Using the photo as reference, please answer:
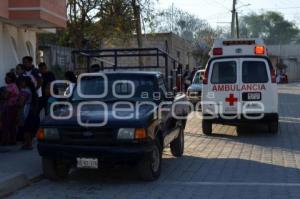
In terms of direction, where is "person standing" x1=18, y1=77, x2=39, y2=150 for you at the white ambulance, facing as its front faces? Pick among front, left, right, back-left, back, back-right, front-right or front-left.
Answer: back-left

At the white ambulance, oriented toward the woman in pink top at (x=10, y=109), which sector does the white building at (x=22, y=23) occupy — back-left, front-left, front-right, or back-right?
front-right

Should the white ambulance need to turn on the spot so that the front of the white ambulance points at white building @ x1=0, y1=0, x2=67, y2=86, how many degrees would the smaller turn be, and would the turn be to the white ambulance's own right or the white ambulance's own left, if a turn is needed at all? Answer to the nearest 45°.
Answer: approximately 90° to the white ambulance's own left

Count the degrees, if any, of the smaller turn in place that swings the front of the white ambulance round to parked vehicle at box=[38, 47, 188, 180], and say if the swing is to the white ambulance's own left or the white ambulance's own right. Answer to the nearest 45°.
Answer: approximately 180°

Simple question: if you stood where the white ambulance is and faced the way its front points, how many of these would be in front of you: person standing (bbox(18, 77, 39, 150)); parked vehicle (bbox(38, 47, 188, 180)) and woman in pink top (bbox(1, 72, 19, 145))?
0

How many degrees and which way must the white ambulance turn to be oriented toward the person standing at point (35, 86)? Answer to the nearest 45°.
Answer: approximately 135° to its left

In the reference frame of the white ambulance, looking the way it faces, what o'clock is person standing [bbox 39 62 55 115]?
The person standing is roughly at 8 o'clock from the white ambulance.

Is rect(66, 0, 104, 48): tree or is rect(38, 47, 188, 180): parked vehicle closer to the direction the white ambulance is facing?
the tree

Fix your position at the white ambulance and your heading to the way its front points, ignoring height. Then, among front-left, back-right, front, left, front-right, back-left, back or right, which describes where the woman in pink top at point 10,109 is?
back-left

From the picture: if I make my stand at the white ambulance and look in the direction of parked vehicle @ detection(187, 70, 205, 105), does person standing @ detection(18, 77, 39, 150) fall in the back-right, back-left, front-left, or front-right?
back-left

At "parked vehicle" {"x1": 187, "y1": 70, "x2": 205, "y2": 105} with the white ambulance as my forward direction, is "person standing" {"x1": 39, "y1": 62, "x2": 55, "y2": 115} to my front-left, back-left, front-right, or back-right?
front-right

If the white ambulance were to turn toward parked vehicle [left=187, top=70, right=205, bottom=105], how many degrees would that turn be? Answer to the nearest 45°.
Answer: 0° — it already faces it

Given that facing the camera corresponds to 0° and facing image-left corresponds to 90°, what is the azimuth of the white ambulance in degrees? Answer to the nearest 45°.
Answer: approximately 180°

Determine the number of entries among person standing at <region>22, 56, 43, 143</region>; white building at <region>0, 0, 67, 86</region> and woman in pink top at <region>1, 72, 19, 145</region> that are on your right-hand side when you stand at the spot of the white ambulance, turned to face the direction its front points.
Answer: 0

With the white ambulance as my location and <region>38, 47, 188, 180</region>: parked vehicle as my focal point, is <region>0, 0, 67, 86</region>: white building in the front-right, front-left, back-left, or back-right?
front-right

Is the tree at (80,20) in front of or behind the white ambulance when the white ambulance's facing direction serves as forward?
in front
